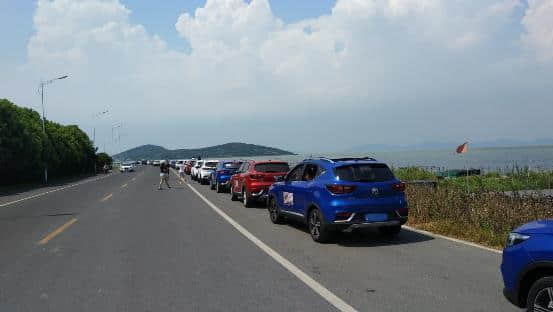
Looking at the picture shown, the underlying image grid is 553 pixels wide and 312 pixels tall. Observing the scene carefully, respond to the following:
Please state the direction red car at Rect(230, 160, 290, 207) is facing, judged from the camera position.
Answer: facing away from the viewer and to the left of the viewer

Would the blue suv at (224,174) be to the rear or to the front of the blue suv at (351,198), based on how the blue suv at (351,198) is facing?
to the front

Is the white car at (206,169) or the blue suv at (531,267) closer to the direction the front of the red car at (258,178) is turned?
the white car

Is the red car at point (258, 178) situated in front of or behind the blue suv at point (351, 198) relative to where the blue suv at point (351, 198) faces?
in front

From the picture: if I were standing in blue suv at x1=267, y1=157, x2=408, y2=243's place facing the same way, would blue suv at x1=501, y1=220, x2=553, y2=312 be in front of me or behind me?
behind

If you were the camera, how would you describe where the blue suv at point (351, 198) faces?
facing away from the viewer and to the left of the viewer

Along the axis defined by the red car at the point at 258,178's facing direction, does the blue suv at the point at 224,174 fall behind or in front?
in front

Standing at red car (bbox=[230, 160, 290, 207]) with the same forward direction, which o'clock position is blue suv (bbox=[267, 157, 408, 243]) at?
The blue suv is roughly at 7 o'clock from the red car.
